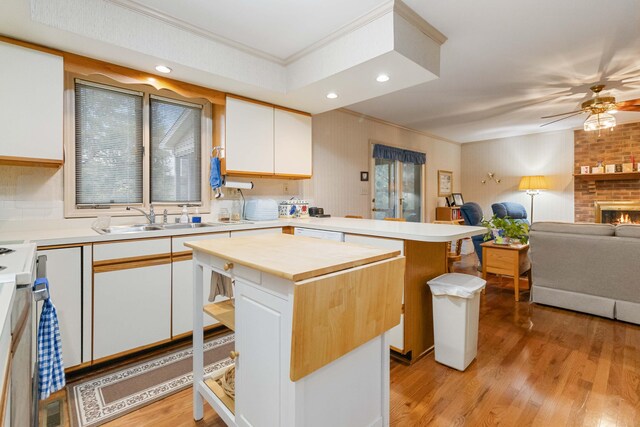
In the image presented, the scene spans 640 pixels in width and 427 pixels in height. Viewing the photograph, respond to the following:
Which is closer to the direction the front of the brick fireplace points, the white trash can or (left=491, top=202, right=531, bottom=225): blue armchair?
the white trash can

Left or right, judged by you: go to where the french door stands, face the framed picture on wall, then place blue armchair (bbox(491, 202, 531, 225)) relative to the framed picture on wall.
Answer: right

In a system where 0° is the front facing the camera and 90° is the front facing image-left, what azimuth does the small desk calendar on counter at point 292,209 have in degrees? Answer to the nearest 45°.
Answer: approximately 0°

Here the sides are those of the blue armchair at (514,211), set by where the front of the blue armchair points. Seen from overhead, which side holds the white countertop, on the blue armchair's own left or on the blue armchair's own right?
on the blue armchair's own right

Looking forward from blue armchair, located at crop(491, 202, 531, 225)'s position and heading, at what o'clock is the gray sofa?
The gray sofa is roughly at 1 o'clock from the blue armchair.

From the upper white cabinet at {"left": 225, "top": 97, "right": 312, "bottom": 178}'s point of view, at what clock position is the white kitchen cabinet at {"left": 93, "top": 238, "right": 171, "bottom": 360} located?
The white kitchen cabinet is roughly at 3 o'clock from the upper white cabinet.

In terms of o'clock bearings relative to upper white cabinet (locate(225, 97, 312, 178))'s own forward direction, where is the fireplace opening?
The fireplace opening is roughly at 10 o'clock from the upper white cabinet.

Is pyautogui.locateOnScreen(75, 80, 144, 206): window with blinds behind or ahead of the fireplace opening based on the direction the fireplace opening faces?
ahead

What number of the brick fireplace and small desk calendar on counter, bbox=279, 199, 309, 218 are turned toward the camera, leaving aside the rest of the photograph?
2

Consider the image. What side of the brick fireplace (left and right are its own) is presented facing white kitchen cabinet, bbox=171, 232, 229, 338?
front

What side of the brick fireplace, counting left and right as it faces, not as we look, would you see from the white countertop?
front

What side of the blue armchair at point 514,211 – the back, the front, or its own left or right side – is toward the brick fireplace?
left

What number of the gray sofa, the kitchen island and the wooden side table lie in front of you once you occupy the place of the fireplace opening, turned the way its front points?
3

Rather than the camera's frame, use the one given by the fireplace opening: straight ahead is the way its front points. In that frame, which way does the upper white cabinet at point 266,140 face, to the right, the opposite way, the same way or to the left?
to the left

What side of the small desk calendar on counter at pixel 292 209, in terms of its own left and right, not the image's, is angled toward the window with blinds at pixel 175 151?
right

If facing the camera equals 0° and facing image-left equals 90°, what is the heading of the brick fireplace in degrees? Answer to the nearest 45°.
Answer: approximately 0°

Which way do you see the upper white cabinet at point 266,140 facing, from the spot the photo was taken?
facing the viewer and to the right of the viewer

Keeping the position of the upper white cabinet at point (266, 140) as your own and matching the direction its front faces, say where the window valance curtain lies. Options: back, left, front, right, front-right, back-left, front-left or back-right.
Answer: left
